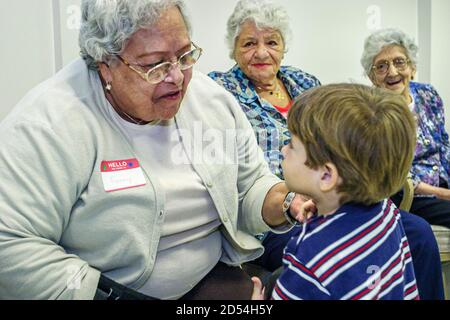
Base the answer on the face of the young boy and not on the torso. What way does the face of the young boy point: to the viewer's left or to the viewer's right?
to the viewer's left

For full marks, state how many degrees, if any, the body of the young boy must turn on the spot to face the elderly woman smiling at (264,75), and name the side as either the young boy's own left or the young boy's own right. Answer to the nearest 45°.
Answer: approximately 45° to the young boy's own right

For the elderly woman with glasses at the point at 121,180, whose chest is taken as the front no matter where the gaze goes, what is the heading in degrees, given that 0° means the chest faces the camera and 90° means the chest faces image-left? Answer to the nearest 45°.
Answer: approximately 315°

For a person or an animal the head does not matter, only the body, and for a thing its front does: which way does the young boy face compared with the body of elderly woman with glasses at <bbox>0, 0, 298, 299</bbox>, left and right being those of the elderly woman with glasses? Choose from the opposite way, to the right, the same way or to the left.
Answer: the opposite way

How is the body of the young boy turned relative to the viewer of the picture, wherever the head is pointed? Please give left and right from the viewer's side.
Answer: facing away from the viewer and to the left of the viewer

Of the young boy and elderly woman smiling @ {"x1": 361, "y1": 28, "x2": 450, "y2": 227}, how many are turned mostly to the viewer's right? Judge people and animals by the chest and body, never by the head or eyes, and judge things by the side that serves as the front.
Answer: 0

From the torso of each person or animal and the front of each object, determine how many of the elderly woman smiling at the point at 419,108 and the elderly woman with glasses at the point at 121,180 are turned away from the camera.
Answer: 0
